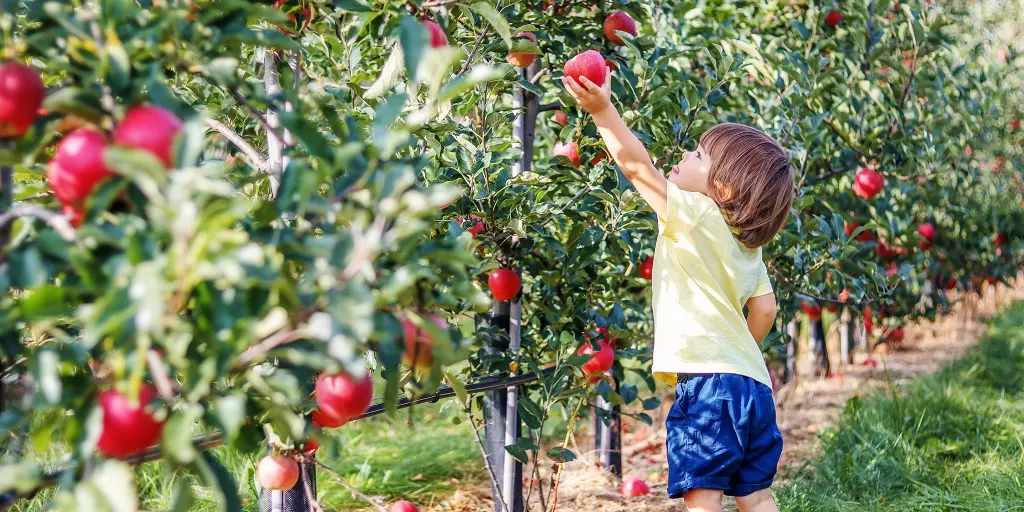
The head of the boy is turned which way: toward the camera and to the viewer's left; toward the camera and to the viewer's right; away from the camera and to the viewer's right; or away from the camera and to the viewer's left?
away from the camera and to the viewer's left

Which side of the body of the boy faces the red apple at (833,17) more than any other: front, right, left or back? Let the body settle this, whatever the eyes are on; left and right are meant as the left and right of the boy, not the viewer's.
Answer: right

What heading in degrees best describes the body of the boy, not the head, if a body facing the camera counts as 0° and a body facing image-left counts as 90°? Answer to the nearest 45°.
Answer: approximately 135°

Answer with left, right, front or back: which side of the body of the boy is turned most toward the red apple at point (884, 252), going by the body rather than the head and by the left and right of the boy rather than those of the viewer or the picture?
right

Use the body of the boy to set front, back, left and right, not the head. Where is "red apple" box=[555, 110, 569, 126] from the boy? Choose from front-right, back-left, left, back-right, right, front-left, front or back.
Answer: front

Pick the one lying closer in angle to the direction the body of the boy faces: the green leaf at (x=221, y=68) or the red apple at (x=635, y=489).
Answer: the red apple

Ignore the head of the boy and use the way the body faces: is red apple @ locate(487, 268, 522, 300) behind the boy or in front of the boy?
in front

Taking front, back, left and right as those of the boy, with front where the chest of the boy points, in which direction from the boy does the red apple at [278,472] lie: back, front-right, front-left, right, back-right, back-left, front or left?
left

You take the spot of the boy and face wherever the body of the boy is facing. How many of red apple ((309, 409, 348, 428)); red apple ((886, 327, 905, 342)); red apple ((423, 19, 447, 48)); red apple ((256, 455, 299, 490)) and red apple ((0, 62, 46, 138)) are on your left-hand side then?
4
